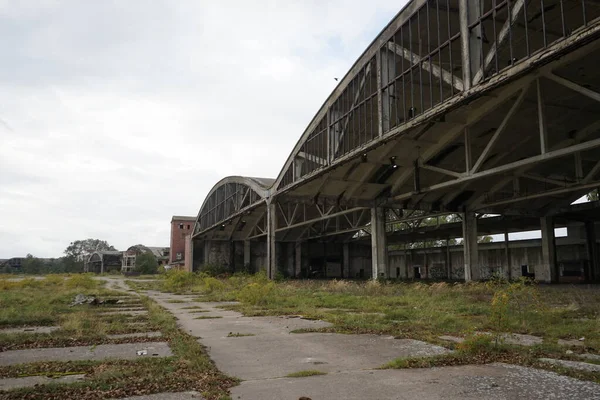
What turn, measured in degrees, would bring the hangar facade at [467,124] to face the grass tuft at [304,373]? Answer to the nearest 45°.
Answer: approximately 45° to its left

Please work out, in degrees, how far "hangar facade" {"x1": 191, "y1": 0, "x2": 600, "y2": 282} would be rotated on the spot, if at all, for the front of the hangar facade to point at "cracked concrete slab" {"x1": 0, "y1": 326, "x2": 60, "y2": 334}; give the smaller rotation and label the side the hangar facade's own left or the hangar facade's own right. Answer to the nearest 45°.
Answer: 0° — it already faces it

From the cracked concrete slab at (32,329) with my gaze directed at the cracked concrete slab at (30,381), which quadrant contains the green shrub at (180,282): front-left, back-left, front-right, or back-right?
back-left

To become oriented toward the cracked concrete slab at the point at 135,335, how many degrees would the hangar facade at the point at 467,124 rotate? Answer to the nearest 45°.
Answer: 0° — it already faces it

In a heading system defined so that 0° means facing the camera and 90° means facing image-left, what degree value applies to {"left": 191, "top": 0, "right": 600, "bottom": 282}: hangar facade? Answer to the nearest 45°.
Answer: approximately 45°

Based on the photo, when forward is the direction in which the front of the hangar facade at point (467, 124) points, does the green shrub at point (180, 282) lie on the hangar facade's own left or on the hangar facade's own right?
on the hangar facade's own right
